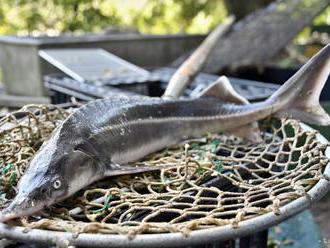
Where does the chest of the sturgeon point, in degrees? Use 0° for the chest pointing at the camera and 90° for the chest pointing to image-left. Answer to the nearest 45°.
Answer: approximately 45°

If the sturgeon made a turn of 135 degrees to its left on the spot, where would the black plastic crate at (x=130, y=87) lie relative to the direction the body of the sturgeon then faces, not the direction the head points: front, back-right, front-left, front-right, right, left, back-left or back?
left

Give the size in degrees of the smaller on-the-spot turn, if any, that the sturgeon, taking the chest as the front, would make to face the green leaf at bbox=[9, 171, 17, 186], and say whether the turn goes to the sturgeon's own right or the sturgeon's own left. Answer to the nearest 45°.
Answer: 0° — it already faces it
